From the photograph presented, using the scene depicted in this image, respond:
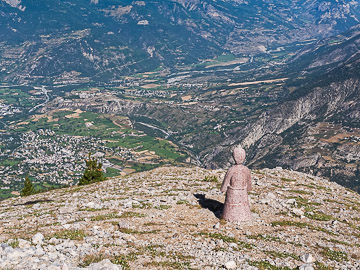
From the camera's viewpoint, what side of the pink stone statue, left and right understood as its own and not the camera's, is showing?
back
